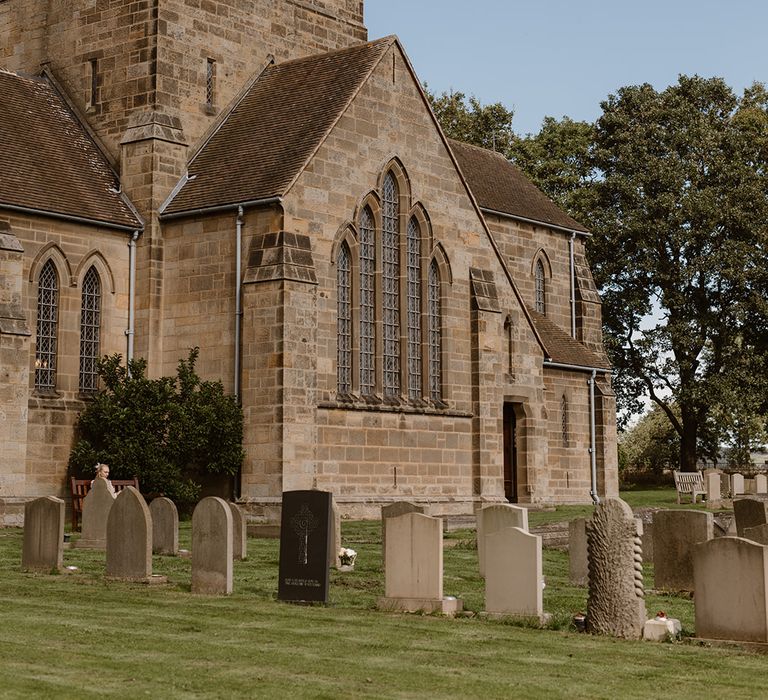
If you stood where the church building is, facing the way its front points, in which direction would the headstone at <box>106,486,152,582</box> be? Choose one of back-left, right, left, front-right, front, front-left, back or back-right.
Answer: front-right

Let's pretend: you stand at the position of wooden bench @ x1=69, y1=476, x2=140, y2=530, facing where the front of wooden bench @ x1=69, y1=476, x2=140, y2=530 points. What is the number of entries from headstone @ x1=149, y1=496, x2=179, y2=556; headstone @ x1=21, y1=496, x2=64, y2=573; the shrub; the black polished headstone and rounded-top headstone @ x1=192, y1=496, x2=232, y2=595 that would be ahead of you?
4

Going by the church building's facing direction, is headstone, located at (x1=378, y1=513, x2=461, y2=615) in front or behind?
in front

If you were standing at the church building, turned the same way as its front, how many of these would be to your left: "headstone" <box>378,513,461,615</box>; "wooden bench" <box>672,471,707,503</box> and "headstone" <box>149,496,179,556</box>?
1

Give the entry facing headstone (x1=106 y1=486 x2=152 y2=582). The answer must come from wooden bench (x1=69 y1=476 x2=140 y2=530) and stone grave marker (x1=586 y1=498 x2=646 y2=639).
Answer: the wooden bench

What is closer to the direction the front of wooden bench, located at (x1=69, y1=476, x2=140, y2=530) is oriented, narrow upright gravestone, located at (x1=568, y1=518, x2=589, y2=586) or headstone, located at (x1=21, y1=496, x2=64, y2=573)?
the headstone

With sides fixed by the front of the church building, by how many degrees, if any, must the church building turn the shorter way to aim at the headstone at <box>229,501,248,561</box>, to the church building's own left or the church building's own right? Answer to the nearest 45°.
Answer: approximately 45° to the church building's own right

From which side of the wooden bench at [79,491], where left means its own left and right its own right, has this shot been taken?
front

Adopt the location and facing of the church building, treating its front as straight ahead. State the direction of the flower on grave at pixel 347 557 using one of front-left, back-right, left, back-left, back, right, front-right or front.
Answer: front-right

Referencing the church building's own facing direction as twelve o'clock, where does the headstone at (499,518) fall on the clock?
The headstone is roughly at 1 o'clock from the church building.

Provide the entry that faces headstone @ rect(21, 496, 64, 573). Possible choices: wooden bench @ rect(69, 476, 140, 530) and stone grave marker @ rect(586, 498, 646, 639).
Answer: the wooden bench
